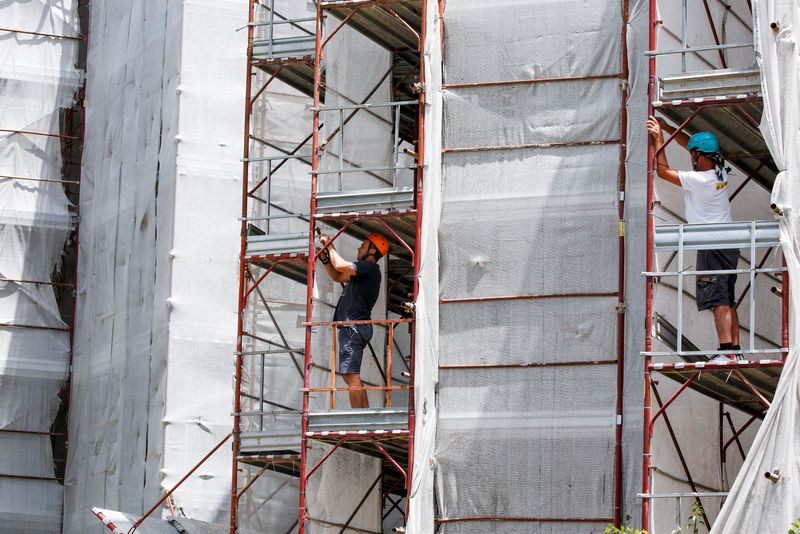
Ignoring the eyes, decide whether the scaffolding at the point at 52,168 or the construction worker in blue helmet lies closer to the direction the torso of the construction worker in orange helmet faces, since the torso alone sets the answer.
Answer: the scaffolding

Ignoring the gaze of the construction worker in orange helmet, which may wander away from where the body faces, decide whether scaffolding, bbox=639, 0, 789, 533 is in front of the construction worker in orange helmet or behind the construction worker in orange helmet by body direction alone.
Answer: behind

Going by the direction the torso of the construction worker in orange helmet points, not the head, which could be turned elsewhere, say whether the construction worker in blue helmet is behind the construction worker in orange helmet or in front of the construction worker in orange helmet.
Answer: behind

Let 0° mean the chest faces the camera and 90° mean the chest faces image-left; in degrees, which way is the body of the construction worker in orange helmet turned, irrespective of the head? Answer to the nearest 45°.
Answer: approximately 90°

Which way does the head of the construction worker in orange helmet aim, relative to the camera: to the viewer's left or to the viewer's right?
to the viewer's left
